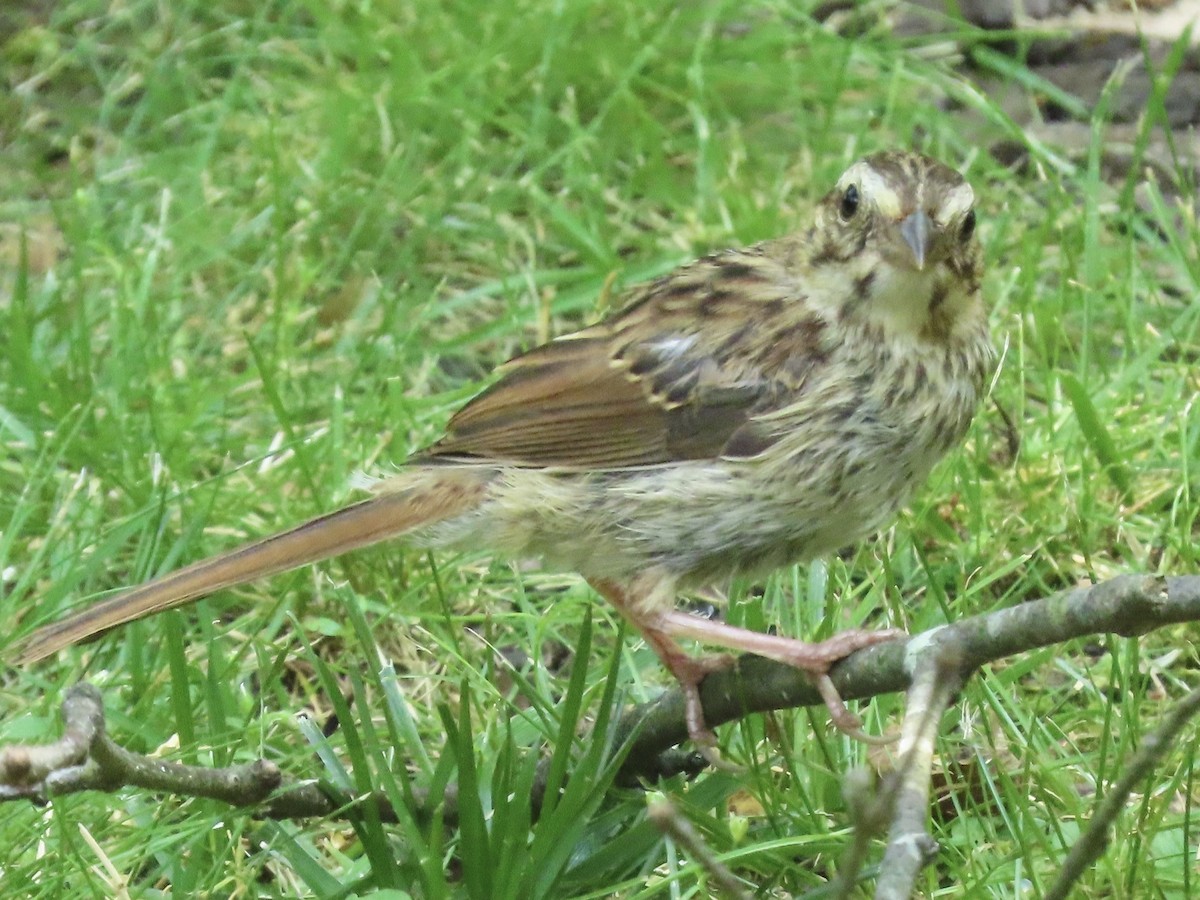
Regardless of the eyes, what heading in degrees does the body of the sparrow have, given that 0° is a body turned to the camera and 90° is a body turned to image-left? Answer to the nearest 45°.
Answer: approximately 270°
